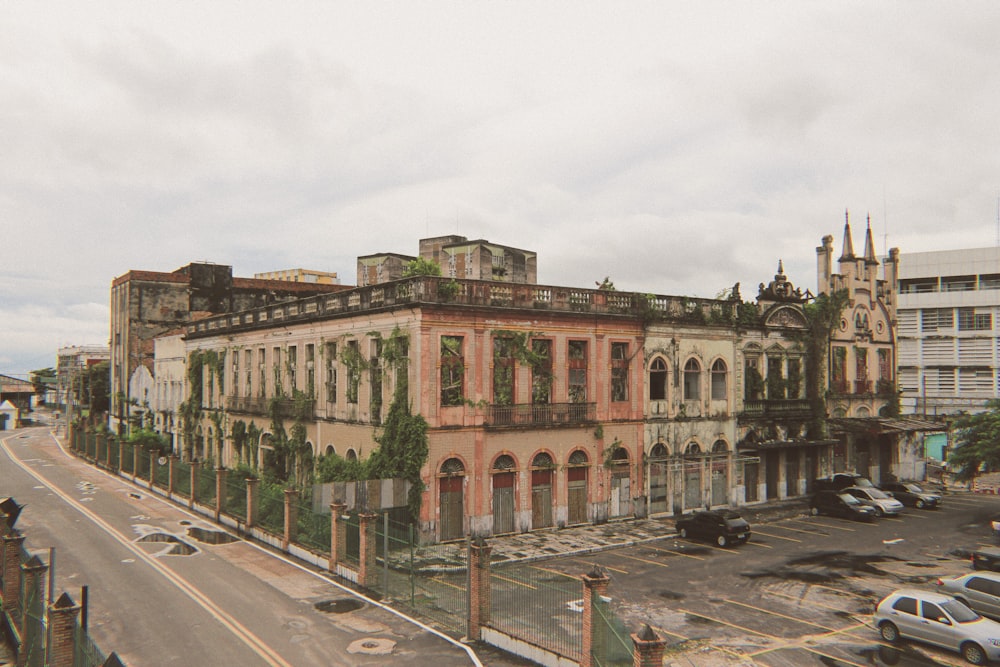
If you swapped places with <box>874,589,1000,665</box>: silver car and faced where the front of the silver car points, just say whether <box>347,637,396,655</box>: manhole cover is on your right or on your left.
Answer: on your right

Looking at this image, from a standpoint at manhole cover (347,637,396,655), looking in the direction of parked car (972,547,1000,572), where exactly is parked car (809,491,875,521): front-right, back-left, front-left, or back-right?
front-left

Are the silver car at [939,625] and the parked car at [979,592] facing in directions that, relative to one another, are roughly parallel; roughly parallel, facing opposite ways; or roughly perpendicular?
roughly parallel

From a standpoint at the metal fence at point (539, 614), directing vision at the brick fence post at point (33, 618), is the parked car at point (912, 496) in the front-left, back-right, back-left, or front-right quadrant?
back-right

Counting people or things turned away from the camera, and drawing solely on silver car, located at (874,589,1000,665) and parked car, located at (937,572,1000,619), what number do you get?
0
